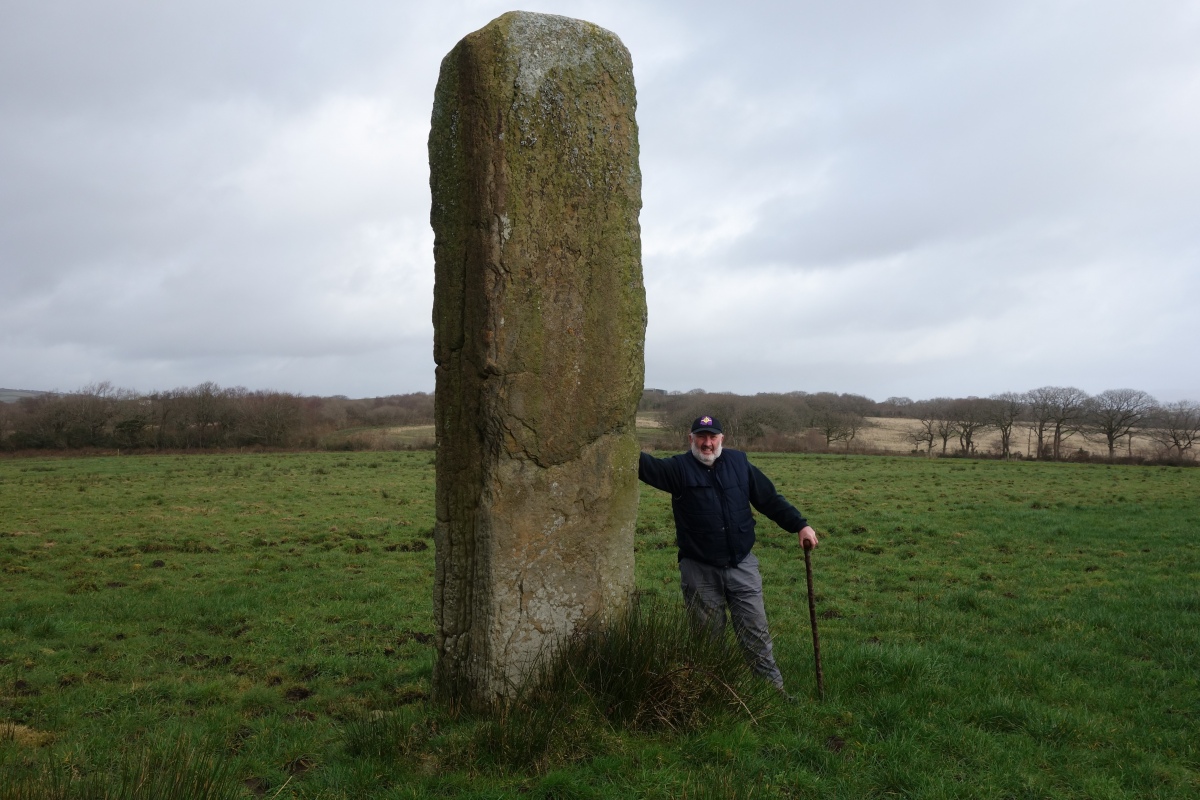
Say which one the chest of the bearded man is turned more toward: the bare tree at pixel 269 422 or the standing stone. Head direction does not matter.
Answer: the standing stone

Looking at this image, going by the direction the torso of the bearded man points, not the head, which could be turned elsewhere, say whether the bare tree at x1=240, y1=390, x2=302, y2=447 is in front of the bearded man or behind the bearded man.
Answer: behind

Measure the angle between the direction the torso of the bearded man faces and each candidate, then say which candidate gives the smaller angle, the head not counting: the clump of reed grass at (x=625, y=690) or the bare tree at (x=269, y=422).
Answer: the clump of reed grass

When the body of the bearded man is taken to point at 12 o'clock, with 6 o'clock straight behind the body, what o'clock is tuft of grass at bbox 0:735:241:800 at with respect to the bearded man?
The tuft of grass is roughly at 1 o'clock from the bearded man.

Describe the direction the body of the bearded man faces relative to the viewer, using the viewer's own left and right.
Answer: facing the viewer

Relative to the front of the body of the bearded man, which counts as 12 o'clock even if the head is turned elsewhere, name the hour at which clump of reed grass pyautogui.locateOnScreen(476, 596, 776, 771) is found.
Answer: The clump of reed grass is roughly at 1 o'clock from the bearded man.
